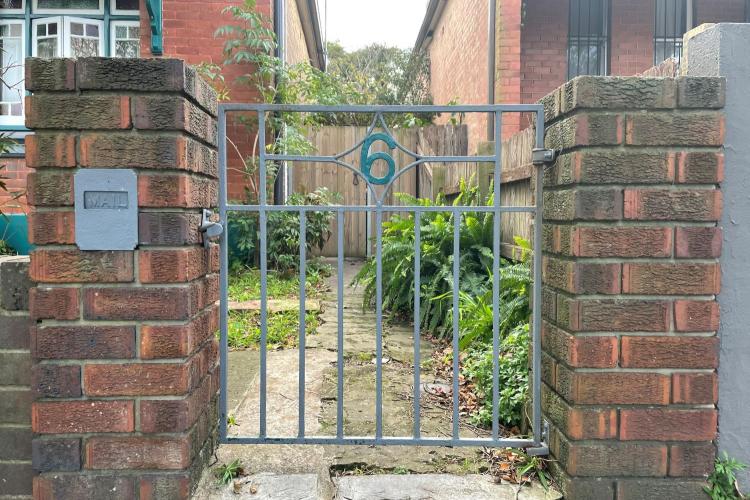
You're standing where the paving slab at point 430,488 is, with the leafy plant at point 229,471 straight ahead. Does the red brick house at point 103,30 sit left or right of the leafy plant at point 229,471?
right

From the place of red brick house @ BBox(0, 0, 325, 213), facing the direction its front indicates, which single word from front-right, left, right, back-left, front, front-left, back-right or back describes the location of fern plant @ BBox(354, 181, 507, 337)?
front-left

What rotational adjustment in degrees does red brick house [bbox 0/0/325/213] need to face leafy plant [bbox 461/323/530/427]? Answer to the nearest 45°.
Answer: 0° — it already faces it

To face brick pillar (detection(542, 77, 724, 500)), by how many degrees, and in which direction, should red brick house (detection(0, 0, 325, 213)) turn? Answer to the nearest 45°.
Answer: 0° — it already faces it

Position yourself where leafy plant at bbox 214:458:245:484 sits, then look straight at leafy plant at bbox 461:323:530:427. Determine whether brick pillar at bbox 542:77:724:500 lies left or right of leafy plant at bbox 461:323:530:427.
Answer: right

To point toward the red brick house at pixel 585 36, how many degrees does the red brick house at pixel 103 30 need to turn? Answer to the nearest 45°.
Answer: approximately 90° to its left

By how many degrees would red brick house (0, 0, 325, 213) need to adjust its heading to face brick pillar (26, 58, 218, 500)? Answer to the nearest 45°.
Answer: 0° — it already faces it

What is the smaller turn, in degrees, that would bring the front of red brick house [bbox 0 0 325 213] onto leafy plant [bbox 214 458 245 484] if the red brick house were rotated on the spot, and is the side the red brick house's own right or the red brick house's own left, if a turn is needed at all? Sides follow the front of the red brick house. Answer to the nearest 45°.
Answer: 0° — it already faces it

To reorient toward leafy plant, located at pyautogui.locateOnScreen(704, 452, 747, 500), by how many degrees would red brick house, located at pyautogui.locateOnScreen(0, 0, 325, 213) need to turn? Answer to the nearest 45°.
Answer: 0° — it already faces it

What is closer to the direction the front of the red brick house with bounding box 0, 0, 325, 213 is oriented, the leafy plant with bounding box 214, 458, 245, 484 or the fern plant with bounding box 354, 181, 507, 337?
the leafy plant

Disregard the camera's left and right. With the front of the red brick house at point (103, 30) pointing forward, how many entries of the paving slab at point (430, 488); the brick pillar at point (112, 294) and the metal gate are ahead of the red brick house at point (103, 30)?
3

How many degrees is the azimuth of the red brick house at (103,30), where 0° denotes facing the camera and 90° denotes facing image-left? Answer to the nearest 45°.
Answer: approximately 0°

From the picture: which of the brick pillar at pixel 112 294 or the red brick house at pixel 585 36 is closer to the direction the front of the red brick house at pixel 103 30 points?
the brick pillar
